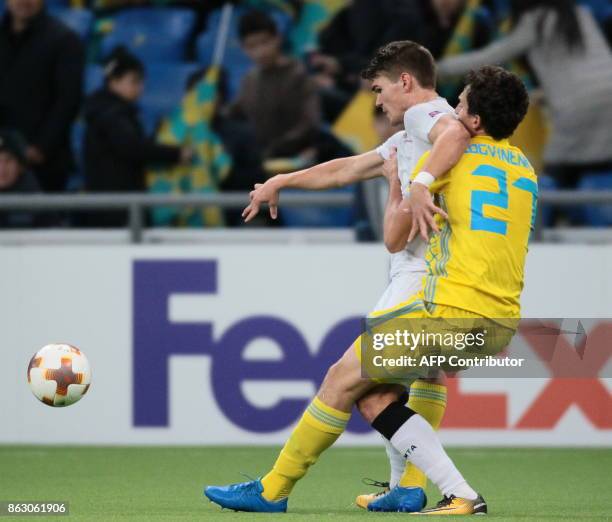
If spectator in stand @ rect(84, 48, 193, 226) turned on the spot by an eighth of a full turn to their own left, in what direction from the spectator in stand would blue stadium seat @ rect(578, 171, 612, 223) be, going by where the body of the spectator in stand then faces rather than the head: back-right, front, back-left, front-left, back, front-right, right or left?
front

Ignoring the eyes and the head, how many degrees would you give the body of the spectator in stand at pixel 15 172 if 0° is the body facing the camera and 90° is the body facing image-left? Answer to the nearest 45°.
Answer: approximately 0°

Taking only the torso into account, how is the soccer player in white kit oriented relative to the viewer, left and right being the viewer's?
facing to the left of the viewer

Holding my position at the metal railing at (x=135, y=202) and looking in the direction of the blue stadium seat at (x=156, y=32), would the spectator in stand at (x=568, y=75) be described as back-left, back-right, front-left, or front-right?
front-right

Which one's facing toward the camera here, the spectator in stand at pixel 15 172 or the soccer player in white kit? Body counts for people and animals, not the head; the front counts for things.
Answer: the spectator in stand

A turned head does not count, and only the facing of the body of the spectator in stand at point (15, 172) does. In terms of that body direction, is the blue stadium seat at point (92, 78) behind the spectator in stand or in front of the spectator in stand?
behind

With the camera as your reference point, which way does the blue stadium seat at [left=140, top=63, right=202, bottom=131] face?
facing the viewer

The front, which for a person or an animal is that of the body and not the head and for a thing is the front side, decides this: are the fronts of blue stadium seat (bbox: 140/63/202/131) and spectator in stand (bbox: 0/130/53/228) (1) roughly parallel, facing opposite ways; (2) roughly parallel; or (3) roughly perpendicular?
roughly parallel

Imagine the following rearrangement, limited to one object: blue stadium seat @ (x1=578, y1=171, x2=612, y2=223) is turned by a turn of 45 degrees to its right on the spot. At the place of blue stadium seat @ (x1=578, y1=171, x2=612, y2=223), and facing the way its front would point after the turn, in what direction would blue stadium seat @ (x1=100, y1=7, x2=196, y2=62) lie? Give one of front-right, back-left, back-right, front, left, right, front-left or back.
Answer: front-right

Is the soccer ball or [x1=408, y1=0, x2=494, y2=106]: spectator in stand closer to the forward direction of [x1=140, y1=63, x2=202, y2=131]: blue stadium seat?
the soccer ball

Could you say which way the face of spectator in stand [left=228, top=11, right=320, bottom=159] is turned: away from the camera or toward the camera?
toward the camera

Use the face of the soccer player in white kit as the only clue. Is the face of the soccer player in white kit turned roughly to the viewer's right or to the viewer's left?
to the viewer's left

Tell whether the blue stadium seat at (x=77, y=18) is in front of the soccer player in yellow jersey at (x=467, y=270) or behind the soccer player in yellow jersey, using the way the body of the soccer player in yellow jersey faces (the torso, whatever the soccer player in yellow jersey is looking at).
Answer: in front

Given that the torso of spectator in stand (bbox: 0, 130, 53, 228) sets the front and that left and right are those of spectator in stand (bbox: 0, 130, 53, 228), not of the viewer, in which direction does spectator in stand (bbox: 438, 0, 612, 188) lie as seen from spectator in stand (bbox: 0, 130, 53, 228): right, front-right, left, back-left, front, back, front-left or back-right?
left
